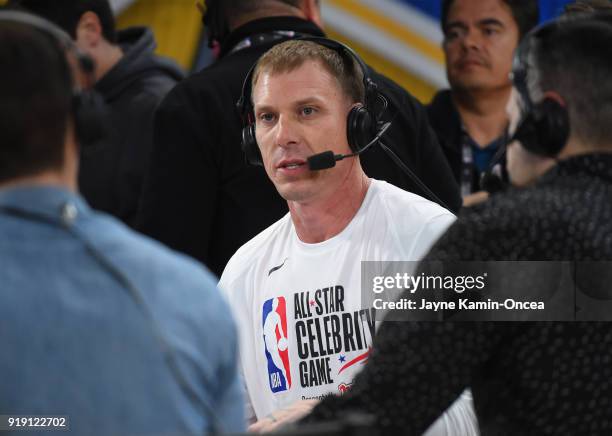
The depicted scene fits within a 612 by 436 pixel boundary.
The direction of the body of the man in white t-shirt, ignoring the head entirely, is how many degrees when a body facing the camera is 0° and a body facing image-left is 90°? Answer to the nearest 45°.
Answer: approximately 45°

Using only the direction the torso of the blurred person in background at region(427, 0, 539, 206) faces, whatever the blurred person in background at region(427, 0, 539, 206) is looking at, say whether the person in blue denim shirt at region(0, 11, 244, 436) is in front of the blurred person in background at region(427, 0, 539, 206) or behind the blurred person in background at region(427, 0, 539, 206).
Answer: in front

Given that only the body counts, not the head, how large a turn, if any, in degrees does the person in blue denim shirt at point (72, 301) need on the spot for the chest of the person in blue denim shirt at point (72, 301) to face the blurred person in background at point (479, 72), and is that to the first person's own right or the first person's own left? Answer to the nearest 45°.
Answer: approximately 45° to the first person's own right

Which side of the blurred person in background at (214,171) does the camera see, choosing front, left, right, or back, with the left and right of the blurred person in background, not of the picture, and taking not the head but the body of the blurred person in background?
back

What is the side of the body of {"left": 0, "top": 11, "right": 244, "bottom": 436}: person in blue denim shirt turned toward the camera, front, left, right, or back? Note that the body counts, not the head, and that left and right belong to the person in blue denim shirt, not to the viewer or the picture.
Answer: back

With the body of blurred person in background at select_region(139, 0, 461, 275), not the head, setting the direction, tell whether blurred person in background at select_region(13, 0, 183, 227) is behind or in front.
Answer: in front

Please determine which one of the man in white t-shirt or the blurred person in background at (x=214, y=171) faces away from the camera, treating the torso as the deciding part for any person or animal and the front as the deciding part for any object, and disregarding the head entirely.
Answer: the blurred person in background

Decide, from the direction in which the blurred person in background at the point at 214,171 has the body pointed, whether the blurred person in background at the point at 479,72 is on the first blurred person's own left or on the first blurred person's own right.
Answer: on the first blurred person's own right

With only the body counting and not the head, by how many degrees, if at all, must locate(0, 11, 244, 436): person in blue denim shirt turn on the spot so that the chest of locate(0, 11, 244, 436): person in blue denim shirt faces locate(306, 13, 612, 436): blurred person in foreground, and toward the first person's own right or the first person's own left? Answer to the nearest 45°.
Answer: approximately 90° to the first person's own right

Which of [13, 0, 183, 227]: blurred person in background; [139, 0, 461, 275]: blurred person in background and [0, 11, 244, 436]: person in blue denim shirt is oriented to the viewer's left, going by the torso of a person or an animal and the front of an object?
[13, 0, 183, 227]: blurred person in background

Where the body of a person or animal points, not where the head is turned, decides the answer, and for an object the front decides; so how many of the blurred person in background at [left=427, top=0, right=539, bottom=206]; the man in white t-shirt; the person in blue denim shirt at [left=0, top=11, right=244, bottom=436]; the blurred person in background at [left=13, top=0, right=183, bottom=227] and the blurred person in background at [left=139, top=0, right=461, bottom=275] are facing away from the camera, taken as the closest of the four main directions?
2

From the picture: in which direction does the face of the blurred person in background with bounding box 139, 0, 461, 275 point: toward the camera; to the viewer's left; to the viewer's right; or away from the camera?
away from the camera

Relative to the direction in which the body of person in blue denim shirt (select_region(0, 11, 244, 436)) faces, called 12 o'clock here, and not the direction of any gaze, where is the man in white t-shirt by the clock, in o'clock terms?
The man in white t-shirt is roughly at 1 o'clock from the person in blue denim shirt.
